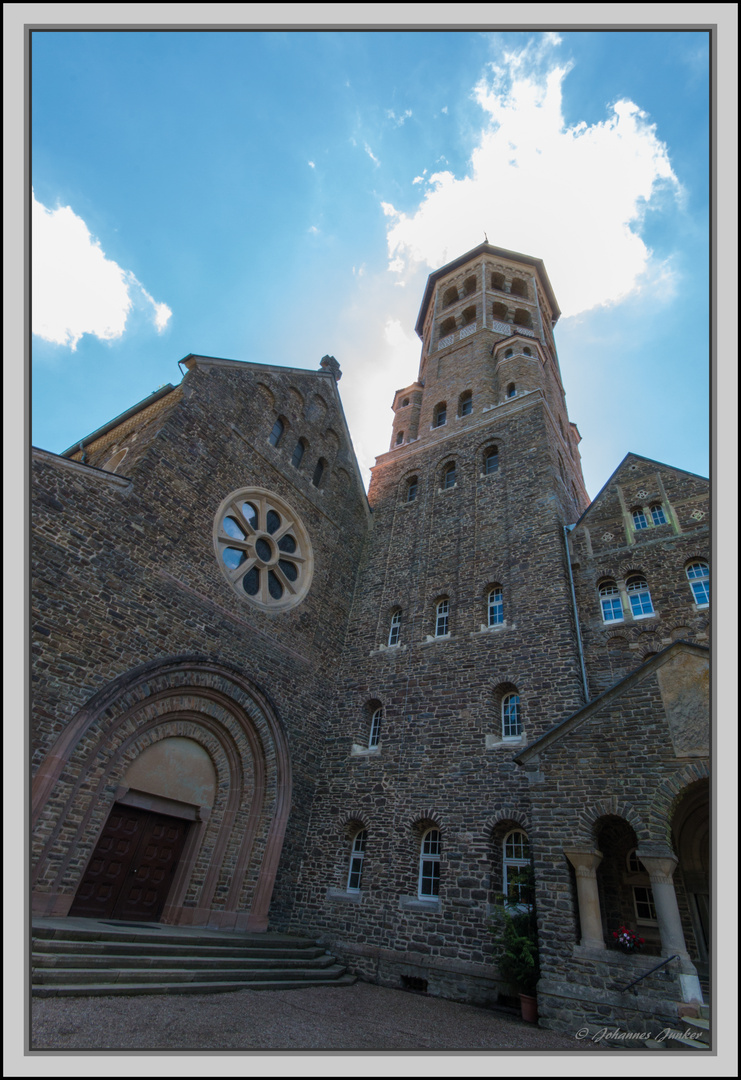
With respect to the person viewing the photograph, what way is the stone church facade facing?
facing the viewer and to the right of the viewer
